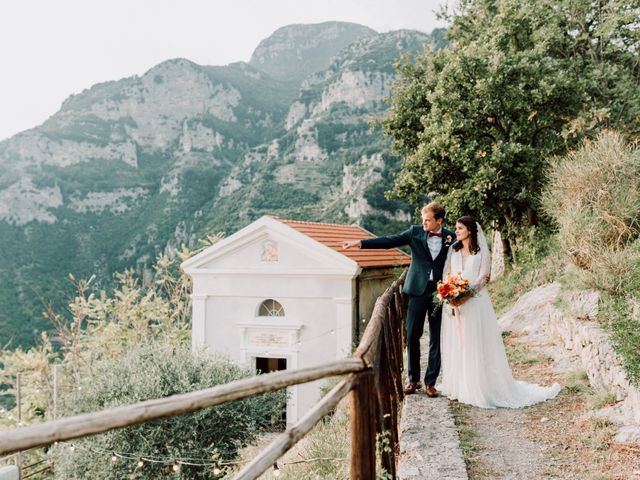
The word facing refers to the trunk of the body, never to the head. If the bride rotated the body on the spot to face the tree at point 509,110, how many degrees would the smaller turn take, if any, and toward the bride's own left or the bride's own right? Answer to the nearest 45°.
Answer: approximately 135° to the bride's own right

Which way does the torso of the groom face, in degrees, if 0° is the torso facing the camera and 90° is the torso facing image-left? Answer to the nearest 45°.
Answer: approximately 0°

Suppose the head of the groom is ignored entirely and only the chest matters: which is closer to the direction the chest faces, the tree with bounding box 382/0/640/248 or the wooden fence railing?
the wooden fence railing

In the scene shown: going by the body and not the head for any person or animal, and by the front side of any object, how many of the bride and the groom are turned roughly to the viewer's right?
0

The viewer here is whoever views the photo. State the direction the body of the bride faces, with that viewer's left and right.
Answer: facing the viewer and to the left of the viewer

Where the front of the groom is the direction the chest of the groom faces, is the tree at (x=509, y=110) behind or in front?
behind

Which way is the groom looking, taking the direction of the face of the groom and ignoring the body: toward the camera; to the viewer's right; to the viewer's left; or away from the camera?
to the viewer's left
